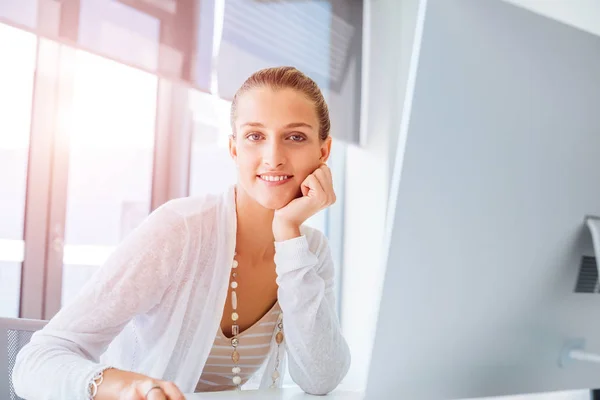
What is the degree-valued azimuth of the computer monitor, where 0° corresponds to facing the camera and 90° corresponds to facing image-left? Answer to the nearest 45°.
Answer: approximately 135°

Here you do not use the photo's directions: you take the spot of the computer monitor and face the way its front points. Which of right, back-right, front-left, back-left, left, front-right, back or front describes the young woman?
front

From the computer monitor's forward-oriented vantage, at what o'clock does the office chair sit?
The office chair is roughly at 11 o'clock from the computer monitor.

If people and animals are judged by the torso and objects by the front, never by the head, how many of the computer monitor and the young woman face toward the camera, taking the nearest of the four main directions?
1

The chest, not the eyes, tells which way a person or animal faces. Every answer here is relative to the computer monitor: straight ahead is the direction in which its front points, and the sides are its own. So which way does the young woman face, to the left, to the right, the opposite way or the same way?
the opposite way

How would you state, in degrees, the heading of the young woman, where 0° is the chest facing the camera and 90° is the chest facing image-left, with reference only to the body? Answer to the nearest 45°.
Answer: approximately 0°
